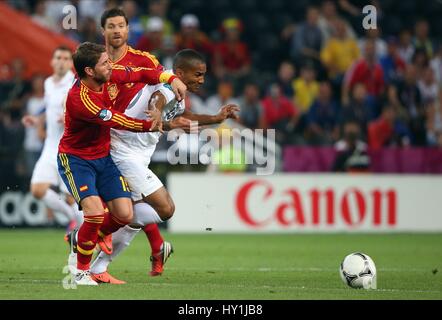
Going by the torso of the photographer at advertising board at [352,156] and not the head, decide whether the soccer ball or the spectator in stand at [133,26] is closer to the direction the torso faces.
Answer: the soccer ball

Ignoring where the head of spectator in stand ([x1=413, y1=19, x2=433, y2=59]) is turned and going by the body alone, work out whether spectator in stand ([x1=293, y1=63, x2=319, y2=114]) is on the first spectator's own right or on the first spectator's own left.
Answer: on the first spectator's own right

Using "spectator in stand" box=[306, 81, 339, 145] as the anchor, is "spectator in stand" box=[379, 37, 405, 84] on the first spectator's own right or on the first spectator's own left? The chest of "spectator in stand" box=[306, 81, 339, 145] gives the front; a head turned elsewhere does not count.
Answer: on the first spectator's own left

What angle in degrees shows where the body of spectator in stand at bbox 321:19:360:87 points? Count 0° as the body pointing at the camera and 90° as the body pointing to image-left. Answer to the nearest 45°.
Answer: approximately 0°
